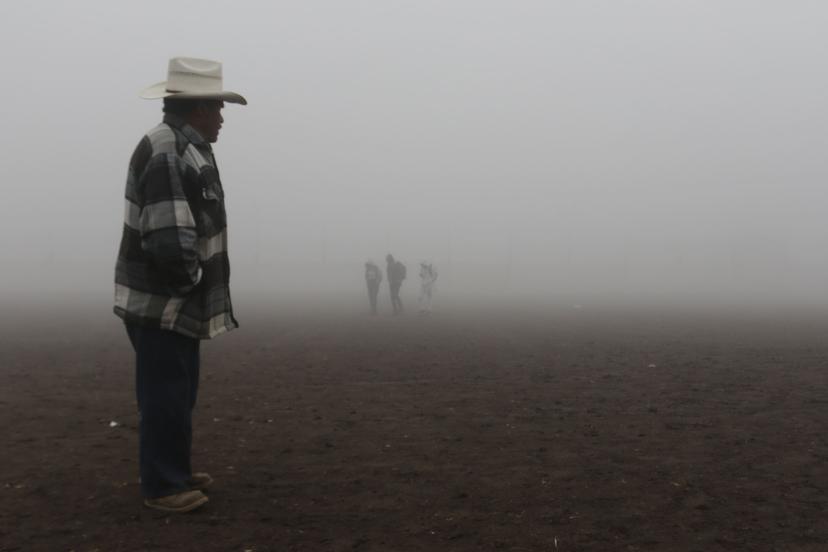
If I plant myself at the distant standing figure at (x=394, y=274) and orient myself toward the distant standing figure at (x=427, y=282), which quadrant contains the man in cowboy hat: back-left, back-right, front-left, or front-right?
back-right

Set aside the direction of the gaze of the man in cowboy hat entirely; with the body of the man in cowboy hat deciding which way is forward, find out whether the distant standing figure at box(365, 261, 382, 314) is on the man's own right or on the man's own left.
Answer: on the man's own left

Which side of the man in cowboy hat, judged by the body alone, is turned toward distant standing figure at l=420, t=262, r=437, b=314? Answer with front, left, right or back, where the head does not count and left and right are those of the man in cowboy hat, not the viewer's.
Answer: left

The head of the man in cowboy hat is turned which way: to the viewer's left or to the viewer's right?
to the viewer's right

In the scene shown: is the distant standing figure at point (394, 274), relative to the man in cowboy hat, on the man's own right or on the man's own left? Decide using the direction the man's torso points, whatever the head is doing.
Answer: on the man's own left

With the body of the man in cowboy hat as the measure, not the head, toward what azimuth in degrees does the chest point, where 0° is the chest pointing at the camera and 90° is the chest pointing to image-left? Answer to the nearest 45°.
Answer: approximately 270°
